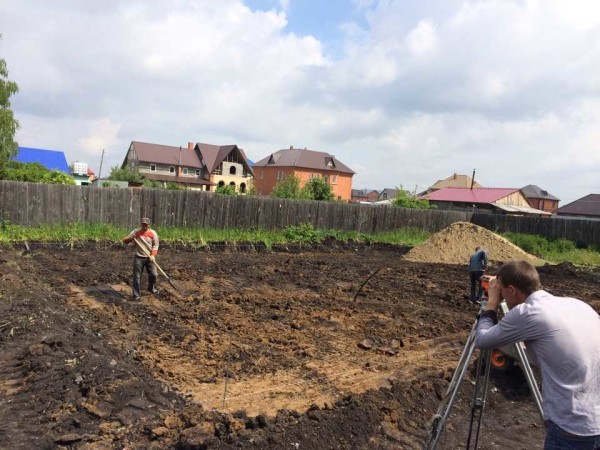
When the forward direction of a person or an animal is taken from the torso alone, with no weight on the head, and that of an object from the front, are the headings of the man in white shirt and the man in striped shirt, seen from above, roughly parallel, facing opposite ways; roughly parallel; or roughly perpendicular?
roughly parallel, facing opposite ways

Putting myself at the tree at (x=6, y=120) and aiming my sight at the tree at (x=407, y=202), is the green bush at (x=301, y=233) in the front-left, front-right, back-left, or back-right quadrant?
front-right

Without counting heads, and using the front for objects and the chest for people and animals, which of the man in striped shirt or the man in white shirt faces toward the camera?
the man in striped shirt

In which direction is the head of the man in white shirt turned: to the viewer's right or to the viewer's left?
to the viewer's left

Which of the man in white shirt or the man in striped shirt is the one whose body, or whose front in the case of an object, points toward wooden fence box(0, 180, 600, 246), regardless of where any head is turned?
the man in white shirt

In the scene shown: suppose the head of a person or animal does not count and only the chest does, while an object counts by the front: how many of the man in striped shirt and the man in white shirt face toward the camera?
1

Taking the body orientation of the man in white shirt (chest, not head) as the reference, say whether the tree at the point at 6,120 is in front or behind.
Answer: in front

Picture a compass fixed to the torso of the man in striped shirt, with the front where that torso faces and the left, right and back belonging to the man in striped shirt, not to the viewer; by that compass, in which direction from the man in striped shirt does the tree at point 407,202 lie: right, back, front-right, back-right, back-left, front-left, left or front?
back-left

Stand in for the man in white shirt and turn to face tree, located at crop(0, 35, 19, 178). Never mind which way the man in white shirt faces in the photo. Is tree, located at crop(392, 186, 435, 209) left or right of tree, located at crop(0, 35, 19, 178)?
right

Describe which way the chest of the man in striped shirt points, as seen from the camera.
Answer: toward the camera

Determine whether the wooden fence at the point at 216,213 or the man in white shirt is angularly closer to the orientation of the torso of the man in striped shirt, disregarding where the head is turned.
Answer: the man in white shirt

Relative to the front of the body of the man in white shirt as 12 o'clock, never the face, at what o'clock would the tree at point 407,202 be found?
The tree is roughly at 1 o'clock from the man in white shirt.

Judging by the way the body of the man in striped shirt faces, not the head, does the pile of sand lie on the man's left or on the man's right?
on the man's left

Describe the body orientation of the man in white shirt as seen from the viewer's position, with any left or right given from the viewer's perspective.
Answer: facing away from the viewer and to the left of the viewer

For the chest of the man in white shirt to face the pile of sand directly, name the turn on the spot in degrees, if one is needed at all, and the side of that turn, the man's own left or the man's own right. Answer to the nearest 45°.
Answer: approximately 45° to the man's own right

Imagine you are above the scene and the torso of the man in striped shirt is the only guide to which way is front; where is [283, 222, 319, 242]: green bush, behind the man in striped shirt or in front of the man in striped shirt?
behind
